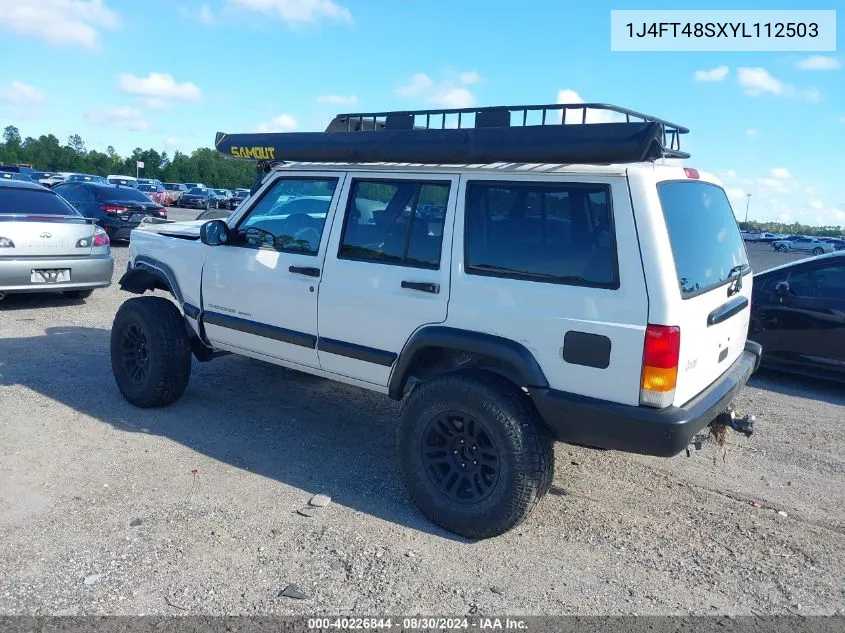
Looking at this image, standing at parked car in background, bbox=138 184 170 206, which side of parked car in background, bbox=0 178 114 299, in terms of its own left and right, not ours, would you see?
front

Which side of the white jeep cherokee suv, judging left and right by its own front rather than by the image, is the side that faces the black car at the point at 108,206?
front

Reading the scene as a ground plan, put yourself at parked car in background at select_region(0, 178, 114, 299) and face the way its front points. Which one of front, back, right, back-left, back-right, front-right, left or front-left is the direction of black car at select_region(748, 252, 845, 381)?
back-right

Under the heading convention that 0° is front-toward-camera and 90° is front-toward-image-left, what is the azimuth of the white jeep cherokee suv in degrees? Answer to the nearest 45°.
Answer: approximately 135°

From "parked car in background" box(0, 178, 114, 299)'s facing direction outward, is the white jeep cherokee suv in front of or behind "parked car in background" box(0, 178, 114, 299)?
behind

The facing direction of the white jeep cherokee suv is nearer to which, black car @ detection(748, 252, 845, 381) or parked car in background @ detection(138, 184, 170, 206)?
the parked car in background

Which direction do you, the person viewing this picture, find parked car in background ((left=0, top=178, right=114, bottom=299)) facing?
facing away from the viewer

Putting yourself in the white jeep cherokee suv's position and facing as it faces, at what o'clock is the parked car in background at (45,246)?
The parked car in background is roughly at 12 o'clock from the white jeep cherokee suv.
